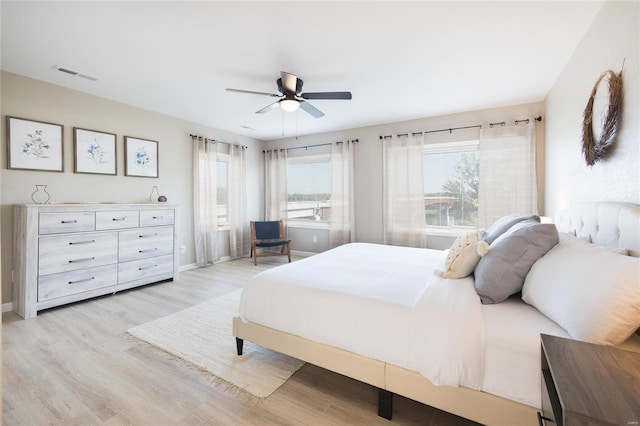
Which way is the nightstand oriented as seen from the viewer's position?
to the viewer's left

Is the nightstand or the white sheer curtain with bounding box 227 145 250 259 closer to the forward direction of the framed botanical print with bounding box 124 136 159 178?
the nightstand

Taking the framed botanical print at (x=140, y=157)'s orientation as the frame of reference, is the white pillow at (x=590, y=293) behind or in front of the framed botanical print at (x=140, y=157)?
in front

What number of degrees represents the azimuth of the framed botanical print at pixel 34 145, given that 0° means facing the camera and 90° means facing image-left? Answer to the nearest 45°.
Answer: approximately 315°

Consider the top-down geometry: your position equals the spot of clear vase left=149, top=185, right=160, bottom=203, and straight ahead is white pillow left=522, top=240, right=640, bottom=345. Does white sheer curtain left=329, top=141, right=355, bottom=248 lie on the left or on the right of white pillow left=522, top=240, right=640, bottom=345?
left

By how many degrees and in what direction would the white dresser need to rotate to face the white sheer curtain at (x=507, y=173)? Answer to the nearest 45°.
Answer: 0° — it already faces it

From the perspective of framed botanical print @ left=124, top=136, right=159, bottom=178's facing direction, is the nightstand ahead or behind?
ahead

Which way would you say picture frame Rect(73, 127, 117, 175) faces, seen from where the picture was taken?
facing the viewer and to the right of the viewer

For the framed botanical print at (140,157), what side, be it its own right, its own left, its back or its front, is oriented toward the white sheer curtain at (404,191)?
front

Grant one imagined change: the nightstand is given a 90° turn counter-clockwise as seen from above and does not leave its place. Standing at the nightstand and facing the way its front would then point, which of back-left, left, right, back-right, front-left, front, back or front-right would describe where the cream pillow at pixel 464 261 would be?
back-right

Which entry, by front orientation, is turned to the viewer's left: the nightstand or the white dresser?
the nightstand

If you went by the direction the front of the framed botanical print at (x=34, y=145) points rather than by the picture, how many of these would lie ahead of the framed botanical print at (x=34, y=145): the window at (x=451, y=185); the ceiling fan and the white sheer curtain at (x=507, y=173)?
3

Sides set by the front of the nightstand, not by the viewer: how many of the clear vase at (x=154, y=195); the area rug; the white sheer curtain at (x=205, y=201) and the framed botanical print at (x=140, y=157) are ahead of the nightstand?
4

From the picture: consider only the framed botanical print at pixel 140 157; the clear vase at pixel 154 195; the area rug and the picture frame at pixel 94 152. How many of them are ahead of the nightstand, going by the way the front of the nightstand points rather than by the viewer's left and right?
4
